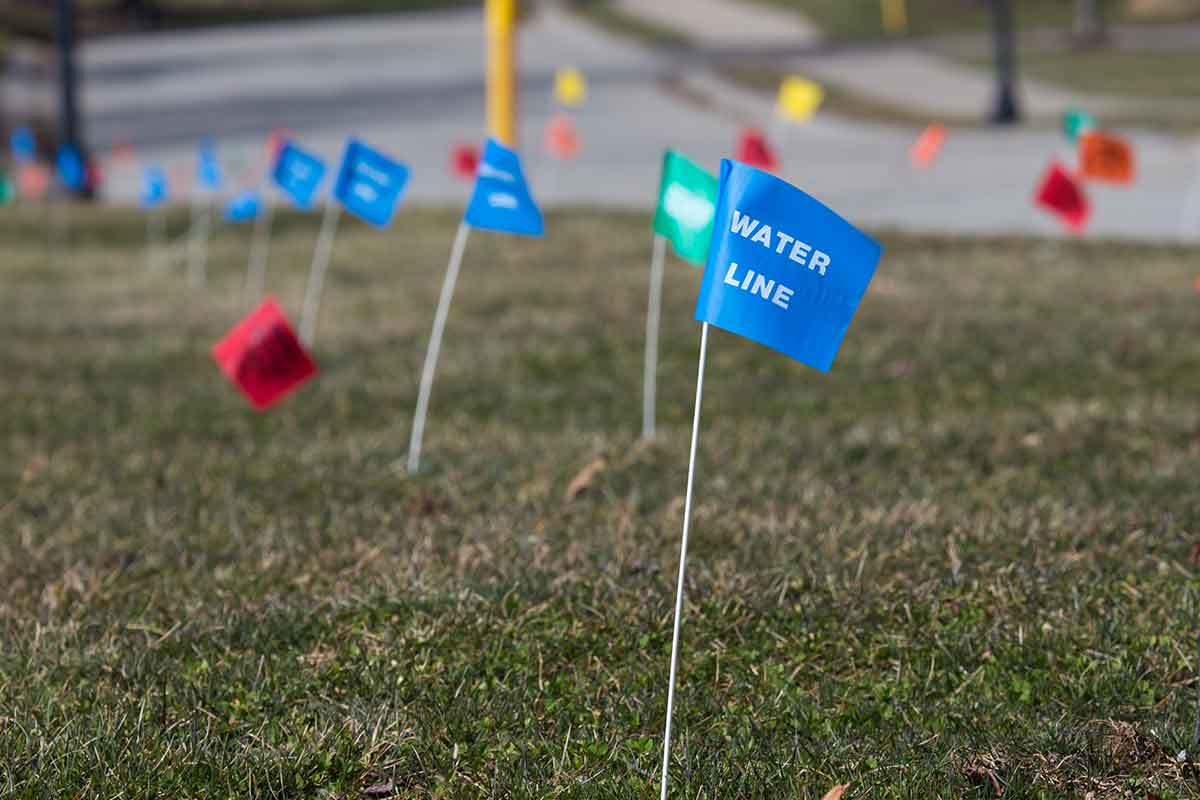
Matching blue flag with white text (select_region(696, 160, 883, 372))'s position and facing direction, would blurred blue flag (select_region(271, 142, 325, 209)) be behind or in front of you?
behind

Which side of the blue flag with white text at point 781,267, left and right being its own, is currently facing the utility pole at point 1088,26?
back

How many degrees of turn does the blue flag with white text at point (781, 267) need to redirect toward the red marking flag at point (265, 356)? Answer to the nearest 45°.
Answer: approximately 135° to its right

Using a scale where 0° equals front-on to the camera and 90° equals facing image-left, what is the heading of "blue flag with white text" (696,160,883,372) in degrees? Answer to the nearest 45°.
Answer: approximately 0°

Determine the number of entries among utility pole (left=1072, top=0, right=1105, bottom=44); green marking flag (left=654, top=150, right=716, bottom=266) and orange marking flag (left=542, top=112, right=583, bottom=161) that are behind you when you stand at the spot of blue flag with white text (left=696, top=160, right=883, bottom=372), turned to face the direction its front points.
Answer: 3

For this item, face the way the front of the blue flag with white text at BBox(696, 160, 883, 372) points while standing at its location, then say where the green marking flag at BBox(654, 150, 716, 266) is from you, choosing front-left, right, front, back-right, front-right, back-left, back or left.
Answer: back

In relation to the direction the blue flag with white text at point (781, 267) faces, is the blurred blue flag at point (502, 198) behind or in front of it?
behind

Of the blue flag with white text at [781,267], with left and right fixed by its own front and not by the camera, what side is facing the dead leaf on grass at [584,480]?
back

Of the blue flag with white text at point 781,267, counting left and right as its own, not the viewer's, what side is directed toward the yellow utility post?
back

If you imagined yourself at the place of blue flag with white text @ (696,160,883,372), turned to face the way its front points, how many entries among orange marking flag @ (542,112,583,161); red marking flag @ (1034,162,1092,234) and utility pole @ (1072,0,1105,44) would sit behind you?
3

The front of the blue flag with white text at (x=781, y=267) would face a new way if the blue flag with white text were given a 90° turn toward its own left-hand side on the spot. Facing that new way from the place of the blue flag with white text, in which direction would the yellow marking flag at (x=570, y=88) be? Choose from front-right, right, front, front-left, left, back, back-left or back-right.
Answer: left

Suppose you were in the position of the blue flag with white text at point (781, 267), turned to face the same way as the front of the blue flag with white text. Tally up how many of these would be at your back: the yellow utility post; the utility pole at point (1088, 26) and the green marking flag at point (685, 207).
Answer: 3

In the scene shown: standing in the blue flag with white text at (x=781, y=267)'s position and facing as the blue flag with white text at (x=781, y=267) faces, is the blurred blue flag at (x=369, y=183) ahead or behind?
behind

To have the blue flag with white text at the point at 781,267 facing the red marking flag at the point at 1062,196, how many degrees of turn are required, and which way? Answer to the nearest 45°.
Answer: approximately 180°
